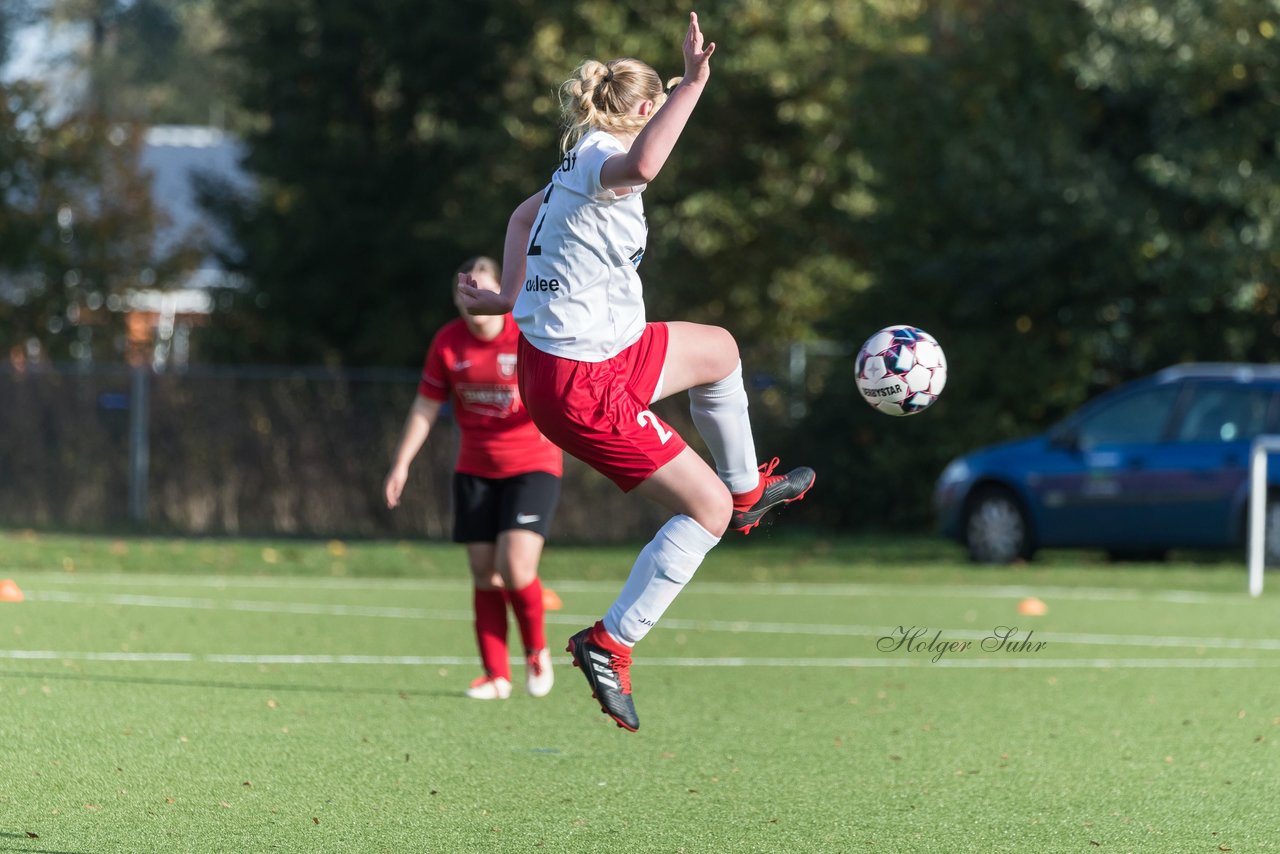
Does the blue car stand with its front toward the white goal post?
no

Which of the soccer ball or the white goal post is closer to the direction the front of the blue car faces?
the soccer ball

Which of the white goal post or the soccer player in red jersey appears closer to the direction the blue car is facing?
the soccer player in red jersey

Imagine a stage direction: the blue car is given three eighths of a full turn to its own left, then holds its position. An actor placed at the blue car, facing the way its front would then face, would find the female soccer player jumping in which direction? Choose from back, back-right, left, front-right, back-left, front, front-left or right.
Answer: front-right

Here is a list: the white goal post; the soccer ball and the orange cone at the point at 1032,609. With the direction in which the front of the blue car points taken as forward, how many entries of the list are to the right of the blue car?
0

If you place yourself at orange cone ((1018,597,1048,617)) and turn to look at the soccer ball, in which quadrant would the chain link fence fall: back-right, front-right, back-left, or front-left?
back-right

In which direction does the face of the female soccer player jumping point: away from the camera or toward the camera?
away from the camera

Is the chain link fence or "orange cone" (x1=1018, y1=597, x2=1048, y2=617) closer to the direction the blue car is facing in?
the chain link fence

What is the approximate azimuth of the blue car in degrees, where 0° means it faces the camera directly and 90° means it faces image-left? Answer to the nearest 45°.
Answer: approximately 90°

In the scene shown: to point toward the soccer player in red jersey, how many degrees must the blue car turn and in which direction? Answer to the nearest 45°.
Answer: approximately 90° to its left

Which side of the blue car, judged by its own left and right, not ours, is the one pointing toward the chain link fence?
front

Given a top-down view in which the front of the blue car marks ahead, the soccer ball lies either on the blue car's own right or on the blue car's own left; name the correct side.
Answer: on the blue car's own left

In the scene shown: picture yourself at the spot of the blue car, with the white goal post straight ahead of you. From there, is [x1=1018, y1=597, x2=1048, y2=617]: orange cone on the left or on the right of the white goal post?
right

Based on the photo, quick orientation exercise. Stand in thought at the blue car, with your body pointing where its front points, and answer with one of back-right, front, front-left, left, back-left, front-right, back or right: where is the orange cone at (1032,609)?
left
